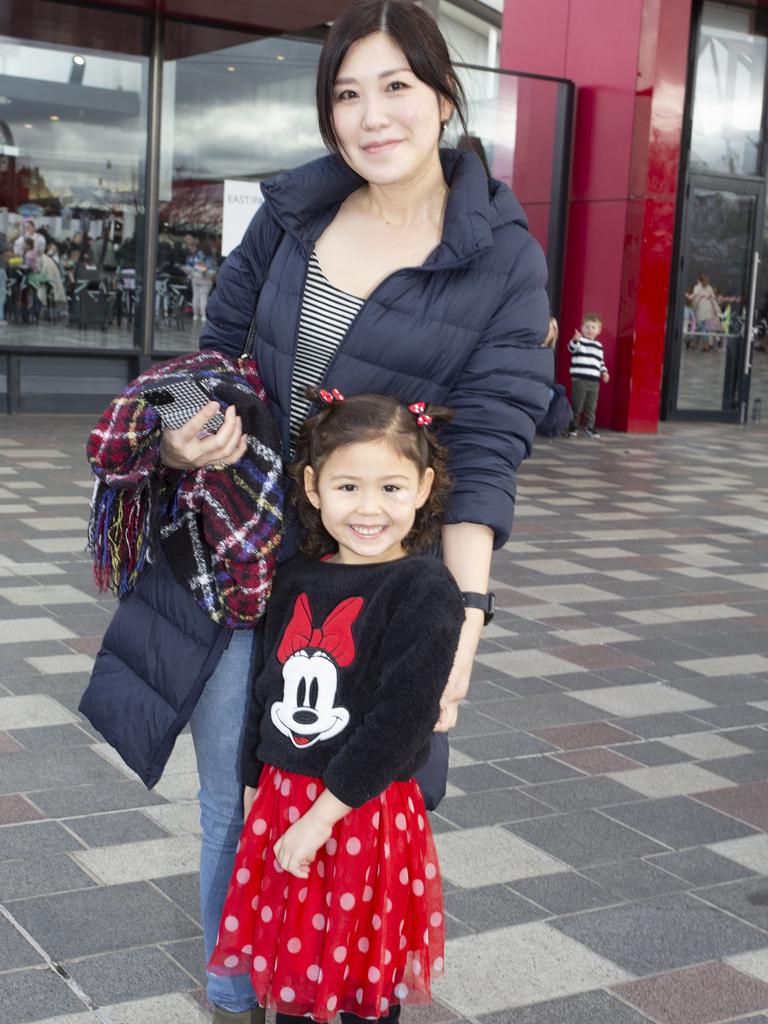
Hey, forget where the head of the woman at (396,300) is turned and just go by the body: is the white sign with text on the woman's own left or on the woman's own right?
on the woman's own right

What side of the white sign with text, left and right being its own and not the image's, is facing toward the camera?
front

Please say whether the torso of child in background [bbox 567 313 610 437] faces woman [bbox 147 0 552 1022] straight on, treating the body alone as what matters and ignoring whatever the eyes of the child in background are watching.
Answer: yes

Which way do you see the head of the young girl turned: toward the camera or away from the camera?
toward the camera

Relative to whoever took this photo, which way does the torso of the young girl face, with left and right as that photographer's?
facing the viewer and to the left of the viewer

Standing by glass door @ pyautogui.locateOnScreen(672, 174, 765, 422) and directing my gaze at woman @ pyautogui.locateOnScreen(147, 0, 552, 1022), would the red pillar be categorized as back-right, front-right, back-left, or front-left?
front-right

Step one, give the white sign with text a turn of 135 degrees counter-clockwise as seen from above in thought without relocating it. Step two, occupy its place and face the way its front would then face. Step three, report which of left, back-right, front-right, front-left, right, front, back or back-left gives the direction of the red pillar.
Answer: front-right

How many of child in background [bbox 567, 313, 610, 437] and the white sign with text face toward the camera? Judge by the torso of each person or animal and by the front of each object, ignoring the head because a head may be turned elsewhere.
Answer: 2

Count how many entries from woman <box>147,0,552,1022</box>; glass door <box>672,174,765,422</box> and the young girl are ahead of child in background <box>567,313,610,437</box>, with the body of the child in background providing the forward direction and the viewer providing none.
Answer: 2

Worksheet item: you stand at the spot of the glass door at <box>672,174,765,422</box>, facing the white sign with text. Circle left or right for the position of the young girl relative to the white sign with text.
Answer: left

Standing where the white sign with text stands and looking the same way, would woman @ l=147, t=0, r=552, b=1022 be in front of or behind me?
in front

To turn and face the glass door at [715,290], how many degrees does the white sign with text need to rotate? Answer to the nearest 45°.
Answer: approximately 90° to its left
